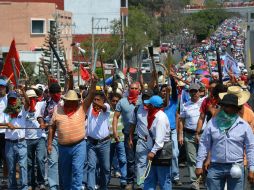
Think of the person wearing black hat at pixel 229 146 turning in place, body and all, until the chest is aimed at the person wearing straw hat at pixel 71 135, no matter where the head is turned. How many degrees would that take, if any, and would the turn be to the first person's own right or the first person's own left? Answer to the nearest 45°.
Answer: approximately 135° to the first person's own right

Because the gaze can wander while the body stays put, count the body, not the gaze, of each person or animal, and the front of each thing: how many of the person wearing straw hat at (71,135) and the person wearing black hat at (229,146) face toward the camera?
2

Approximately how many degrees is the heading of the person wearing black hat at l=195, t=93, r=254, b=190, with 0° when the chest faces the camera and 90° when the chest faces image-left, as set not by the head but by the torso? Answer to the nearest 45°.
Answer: approximately 0°

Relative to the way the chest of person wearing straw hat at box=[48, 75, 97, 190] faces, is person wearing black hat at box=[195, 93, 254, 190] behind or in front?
in front

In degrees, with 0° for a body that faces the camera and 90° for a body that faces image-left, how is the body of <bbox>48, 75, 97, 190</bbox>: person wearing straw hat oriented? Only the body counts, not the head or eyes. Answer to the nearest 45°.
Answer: approximately 0°
